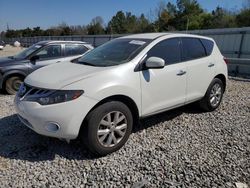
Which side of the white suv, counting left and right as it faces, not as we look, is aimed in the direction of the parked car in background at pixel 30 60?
right

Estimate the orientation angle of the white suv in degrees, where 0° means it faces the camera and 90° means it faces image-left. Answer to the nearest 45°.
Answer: approximately 45°
